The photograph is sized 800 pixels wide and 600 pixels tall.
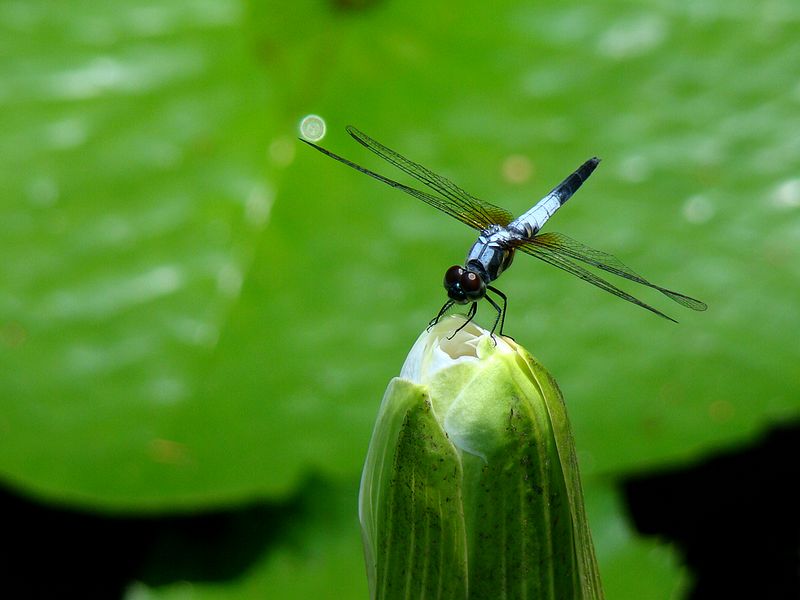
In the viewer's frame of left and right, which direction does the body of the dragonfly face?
facing the viewer and to the left of the viewer
